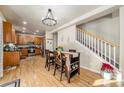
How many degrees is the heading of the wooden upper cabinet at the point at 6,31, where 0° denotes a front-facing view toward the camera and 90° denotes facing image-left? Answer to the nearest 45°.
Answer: approximately 270°

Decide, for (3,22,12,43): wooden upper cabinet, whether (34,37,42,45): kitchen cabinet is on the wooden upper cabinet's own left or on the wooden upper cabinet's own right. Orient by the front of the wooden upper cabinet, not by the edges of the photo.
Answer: on the wooden upper cabinet's own left
